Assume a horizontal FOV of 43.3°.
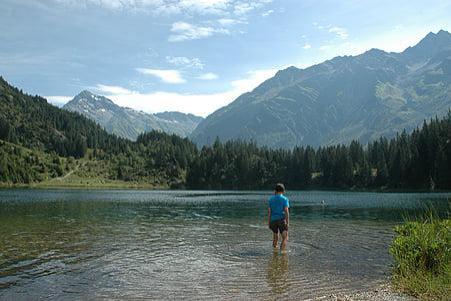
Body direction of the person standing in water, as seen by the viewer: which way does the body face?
away from the camera
